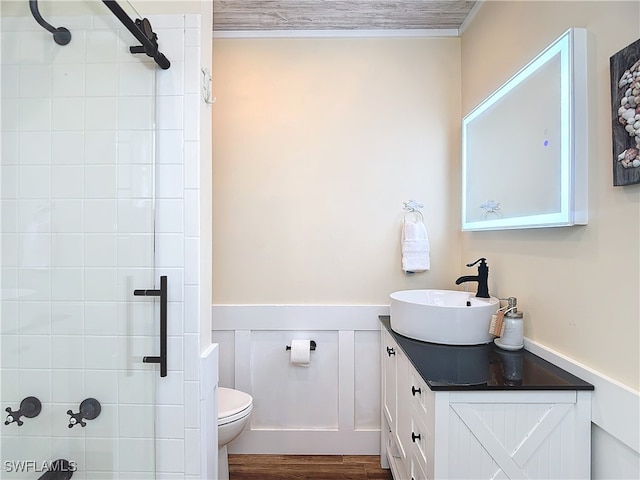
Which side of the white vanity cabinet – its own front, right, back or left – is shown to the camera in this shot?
left

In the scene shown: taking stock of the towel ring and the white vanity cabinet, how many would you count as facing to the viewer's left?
1

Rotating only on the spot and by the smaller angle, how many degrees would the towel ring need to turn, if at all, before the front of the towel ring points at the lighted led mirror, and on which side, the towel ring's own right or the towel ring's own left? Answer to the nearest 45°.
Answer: approximately 45° to the towel ring's own left

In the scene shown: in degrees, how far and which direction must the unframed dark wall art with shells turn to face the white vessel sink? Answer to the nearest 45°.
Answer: approximately 90° to its right

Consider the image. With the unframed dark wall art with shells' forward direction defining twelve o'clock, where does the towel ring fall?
The towel ring is roughly at 3 o'clock from the unframed dark wall art with shells.

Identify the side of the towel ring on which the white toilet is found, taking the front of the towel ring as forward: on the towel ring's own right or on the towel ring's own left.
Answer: on the towel ring's own right

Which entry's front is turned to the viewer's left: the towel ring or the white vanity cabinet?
the white vanity cabinet

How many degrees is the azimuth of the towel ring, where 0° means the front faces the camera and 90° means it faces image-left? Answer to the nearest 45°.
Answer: approximately 0°

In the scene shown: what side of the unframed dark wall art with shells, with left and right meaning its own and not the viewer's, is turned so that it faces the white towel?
right
